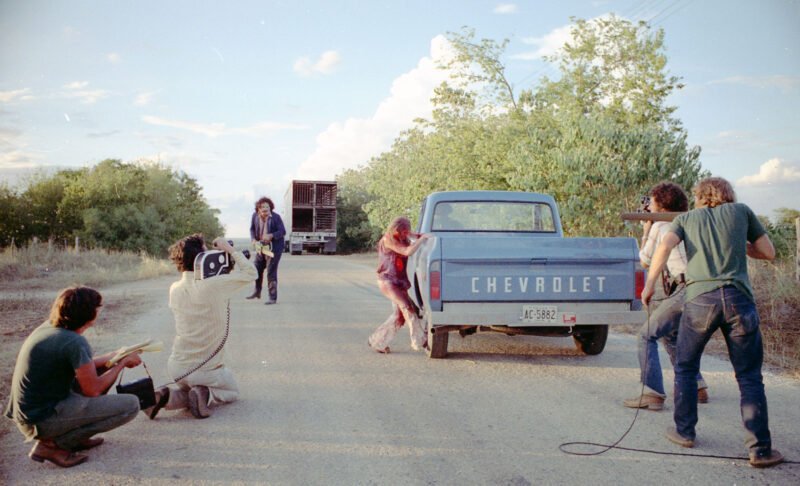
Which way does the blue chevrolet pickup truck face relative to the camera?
away from the camera

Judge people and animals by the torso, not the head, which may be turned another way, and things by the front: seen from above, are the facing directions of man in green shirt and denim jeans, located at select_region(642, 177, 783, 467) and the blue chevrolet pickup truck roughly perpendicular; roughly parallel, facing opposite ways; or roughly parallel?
roughly parallel

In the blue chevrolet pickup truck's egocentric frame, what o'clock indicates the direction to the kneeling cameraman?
The kneeling cameraman is roughly at 8 o'clock from the blue chevrolet pickup truck.

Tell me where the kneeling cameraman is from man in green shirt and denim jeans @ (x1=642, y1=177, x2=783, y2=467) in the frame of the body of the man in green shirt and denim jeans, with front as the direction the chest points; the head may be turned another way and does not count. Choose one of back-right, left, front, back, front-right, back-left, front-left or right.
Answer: left

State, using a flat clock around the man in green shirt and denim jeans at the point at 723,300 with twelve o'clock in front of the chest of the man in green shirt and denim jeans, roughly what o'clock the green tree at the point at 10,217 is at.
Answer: The green tree is roughly at 10 o'clock from the man in green shirt and denim jeans.

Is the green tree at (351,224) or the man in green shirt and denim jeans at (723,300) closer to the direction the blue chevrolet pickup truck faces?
the green tree

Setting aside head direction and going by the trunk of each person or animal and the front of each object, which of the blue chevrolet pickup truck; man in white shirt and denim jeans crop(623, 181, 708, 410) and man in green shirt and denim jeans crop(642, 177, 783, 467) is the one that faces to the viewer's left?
man in white shirt and denim jeans crop(623, 181, 708, 410)

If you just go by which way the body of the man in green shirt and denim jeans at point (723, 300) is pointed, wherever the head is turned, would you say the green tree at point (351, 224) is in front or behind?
in front

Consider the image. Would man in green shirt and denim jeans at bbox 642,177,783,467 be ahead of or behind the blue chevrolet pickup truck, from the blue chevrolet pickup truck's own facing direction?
behind

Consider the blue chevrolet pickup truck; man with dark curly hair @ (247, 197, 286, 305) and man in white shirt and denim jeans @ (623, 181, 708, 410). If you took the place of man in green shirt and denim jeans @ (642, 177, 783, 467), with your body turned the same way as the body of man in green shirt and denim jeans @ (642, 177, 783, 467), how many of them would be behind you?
0

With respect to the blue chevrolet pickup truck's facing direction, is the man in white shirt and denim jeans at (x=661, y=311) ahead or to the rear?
to the rear

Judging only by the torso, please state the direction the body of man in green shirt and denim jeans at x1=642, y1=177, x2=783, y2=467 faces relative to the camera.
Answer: away from the camera

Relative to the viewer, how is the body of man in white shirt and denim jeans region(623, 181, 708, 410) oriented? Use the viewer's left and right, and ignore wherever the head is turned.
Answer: facing to the left of the viewer

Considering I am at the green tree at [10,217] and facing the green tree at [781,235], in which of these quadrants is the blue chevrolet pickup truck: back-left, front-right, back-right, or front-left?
front-right
